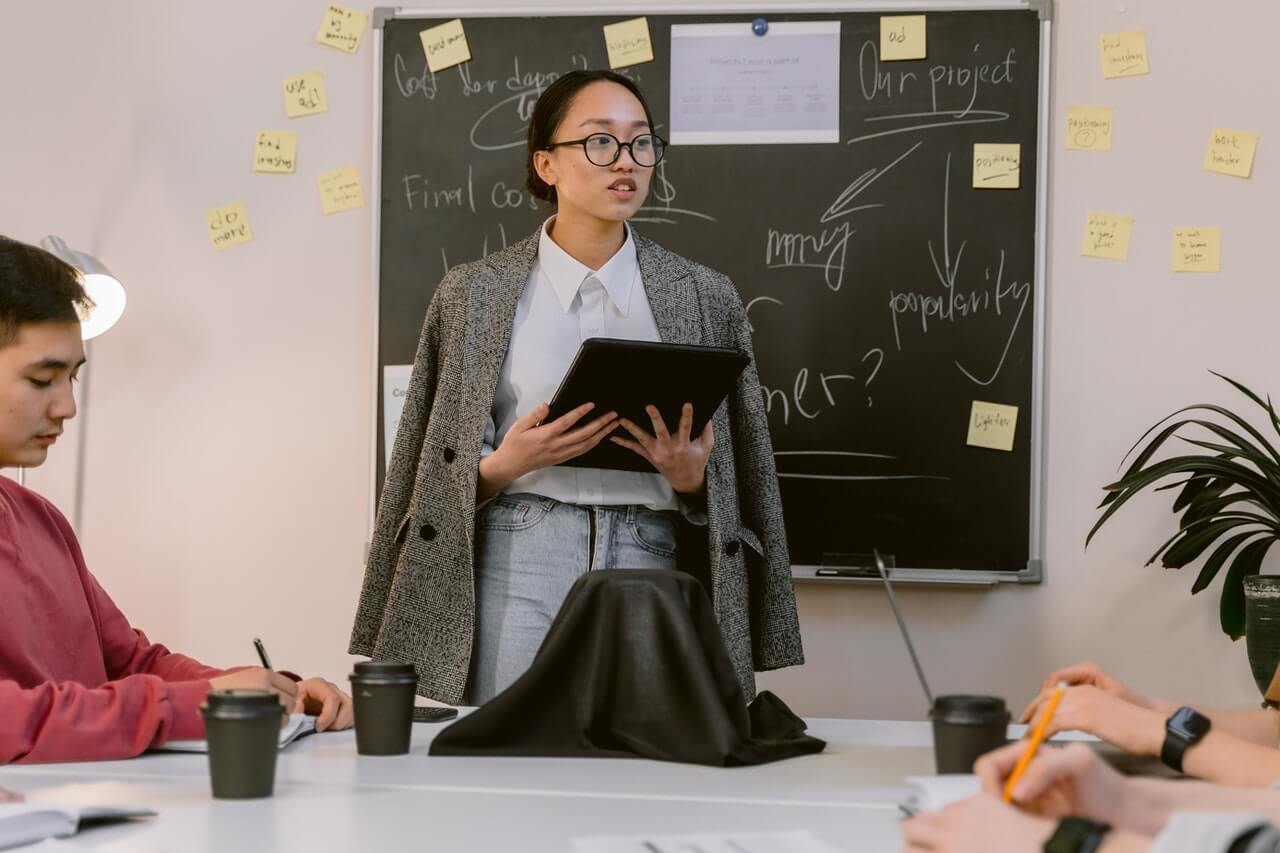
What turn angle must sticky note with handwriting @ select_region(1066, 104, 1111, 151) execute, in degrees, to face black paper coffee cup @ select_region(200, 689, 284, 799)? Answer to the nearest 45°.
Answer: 0° — it already faces it

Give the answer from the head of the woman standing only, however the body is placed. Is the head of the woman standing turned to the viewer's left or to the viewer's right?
to the viewer's right

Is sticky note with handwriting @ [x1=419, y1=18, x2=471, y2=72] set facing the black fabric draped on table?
yes

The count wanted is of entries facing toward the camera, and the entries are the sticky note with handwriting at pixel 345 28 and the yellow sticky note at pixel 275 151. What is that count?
2

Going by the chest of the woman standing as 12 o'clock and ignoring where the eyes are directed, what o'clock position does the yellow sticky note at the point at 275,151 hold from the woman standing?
The yellow sticky note is roughly at 5 o'clock from the woman standing.

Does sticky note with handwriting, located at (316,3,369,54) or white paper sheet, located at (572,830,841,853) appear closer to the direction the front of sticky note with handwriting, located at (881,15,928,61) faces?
the white paper sheet

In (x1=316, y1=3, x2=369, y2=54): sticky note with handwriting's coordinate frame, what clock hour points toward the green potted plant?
The green potted plant is roughly at 10 o'clock from the sticky note with handwriting.

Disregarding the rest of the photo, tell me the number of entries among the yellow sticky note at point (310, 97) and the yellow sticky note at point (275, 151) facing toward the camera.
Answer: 2

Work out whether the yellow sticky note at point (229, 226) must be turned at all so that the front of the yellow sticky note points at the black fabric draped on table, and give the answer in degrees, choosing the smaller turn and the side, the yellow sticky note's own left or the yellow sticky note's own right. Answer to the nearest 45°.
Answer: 0° — it already faces it

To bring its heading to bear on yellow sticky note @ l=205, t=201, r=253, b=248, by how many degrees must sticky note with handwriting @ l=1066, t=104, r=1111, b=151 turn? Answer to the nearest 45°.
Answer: approximately 90° to its right
